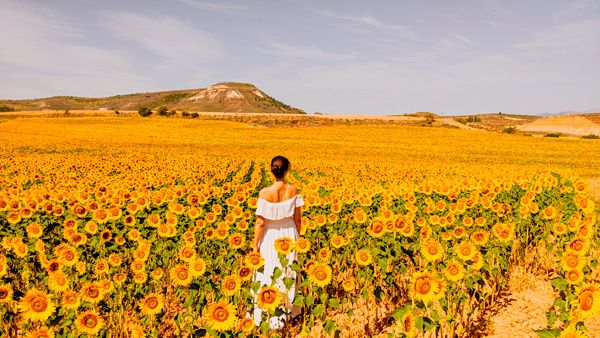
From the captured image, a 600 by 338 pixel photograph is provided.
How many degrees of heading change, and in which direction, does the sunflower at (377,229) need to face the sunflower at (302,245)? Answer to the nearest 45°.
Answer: approximately 45° to its right

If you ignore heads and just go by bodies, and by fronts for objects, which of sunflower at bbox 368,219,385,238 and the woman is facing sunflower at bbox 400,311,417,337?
sunflower at bbox 368,219,385,238

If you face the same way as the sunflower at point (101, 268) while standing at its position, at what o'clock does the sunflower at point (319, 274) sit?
the sunflower at point (319, 274) is roughly at 10 o'clock from the sunflower at point (101, 268).

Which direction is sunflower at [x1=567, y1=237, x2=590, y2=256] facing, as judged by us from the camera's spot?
facing the viewer

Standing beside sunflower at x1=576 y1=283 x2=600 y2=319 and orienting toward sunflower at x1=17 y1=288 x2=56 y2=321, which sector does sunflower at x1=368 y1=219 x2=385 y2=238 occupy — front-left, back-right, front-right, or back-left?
front-right

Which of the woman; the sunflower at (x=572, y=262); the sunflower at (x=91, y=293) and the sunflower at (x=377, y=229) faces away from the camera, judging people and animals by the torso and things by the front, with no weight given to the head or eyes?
the woman

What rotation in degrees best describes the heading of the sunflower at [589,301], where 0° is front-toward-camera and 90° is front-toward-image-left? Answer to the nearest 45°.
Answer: approximately 45°

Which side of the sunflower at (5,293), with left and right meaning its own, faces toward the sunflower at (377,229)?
left

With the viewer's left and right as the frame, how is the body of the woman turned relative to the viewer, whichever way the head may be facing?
facing away from the viewer

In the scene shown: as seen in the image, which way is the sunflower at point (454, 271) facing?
toward the camera

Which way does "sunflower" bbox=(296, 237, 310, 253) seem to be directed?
toward the camera

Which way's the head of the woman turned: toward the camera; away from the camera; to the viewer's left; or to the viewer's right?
away from the camera
